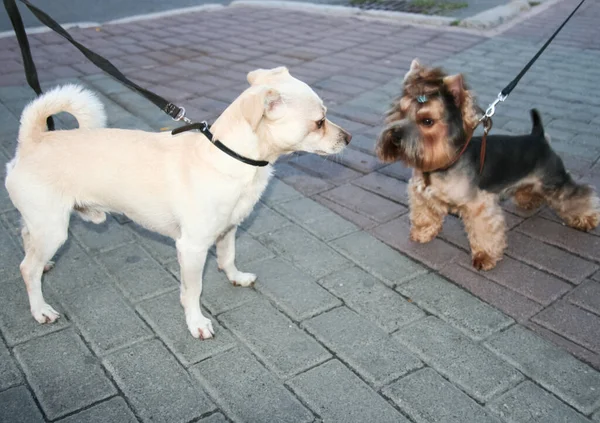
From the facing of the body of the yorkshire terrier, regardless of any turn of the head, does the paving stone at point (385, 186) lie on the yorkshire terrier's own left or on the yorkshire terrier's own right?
on the yorkshire terrier's own right

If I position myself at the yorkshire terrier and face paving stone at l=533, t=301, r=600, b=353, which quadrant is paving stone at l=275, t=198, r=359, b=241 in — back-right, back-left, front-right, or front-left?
back-right

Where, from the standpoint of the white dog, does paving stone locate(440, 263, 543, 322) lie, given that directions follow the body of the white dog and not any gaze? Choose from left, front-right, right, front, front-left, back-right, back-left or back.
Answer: front

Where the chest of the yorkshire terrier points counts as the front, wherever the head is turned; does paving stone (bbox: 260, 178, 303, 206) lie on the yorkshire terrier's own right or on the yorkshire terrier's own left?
on the yorkshire terrier's own right

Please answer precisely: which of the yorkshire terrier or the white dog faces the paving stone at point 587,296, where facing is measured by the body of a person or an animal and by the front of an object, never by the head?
the white dog

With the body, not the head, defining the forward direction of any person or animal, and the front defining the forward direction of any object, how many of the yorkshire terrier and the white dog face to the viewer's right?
1

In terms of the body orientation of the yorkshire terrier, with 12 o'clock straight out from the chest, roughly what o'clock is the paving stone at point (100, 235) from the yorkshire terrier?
The paving stone is roughly at 1 o'clock from the yorkshire terrier.

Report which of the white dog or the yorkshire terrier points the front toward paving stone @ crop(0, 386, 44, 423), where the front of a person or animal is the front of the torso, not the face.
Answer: the yorkshire terrier

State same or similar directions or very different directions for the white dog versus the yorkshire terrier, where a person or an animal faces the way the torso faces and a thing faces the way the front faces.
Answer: very different directions

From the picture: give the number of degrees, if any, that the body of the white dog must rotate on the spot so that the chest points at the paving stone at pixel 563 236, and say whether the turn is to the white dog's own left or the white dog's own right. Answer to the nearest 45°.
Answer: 0° — it already faces it

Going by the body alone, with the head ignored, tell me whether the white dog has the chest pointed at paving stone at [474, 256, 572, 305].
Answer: yes

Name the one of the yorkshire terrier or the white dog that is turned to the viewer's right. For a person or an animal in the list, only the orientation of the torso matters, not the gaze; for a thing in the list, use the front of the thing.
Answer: the white dog

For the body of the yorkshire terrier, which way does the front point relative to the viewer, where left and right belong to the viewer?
facing the viewer and to the left of the viewer

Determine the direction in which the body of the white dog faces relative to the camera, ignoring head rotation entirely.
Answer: to the viewer's right
